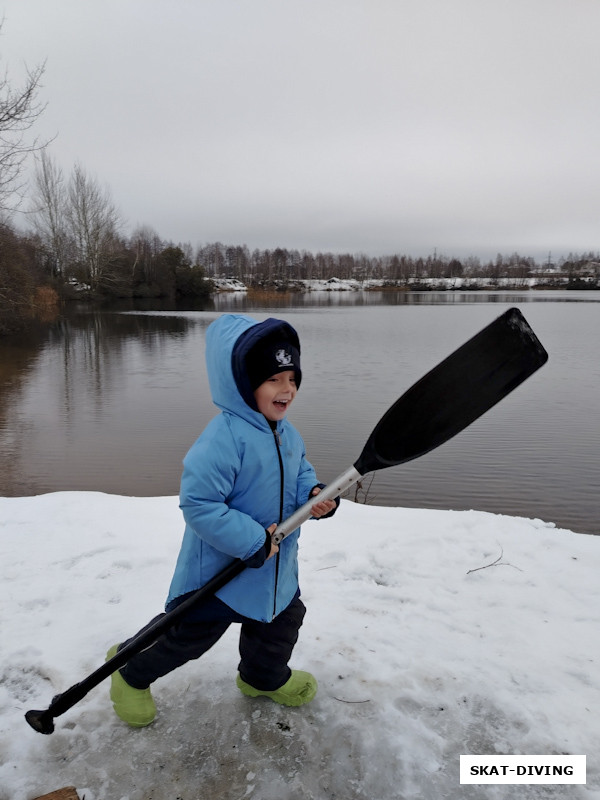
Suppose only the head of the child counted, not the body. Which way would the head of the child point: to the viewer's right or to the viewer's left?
to the viewer's right

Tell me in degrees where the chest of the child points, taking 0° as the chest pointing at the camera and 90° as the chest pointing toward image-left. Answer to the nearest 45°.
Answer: approximately 315°
